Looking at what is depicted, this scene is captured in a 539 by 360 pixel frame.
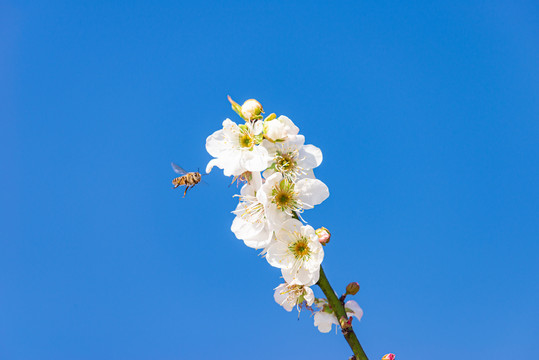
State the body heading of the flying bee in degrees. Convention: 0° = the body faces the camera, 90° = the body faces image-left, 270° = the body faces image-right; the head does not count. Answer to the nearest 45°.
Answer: approximately 270°
